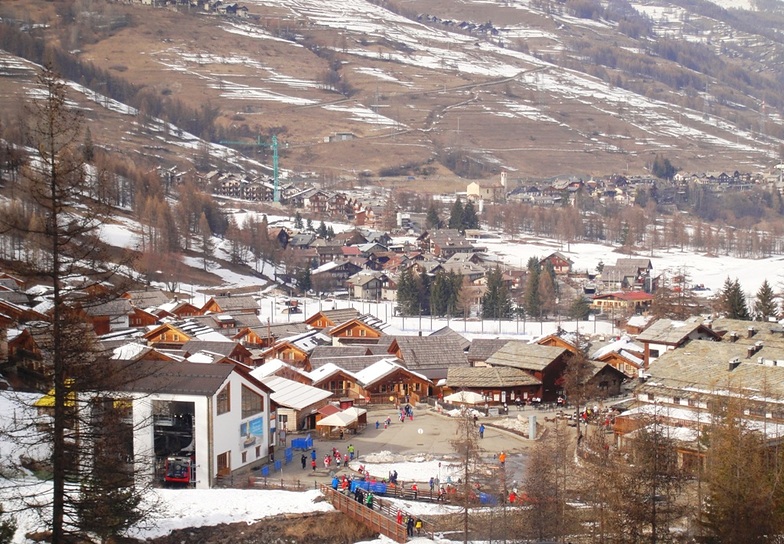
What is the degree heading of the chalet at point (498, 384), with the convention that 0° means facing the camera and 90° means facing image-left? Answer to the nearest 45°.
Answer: approximately 0°

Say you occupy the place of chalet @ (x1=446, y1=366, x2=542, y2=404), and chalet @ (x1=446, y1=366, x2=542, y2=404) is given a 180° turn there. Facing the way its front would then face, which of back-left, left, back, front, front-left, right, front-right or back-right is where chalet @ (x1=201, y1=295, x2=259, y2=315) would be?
front-left

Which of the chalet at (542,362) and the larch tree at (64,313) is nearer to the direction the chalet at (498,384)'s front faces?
the larch tree

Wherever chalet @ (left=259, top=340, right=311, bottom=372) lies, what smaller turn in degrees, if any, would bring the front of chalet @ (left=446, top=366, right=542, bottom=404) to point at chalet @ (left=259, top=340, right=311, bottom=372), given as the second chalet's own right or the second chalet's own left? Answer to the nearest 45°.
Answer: approximately 135° to the second chalet's own right

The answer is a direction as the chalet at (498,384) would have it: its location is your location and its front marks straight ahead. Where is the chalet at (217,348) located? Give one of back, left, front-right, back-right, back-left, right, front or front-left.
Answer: right

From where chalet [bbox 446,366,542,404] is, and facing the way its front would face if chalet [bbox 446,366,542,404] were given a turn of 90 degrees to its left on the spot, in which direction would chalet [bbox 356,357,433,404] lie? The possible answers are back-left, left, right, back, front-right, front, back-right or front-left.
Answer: back

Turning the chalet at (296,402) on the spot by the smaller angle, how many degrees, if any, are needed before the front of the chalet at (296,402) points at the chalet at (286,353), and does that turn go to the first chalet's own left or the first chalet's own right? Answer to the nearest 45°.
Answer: approximately 135° to the first chalet's own left

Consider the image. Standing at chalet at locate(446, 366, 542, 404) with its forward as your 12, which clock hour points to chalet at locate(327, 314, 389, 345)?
chalet at locate(327, 314, 389, 345) is roughly at 5 o'clock from chalet at locate(446, 366, 542, 404).

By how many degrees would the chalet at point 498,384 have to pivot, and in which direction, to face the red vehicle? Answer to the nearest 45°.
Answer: approximately 45° to its right

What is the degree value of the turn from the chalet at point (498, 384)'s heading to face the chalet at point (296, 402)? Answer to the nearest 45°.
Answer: approximately 45° to its right

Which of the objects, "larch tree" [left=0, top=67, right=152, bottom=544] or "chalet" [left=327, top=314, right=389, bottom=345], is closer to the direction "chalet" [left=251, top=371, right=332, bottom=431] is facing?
the larch tree

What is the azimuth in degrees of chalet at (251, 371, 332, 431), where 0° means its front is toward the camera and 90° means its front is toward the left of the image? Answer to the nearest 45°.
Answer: approximately 315°

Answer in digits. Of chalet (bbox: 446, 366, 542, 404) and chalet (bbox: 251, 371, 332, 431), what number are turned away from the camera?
0

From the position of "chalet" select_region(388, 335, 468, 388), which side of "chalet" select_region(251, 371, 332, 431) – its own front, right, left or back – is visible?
left

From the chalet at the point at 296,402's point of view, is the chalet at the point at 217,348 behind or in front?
behind
